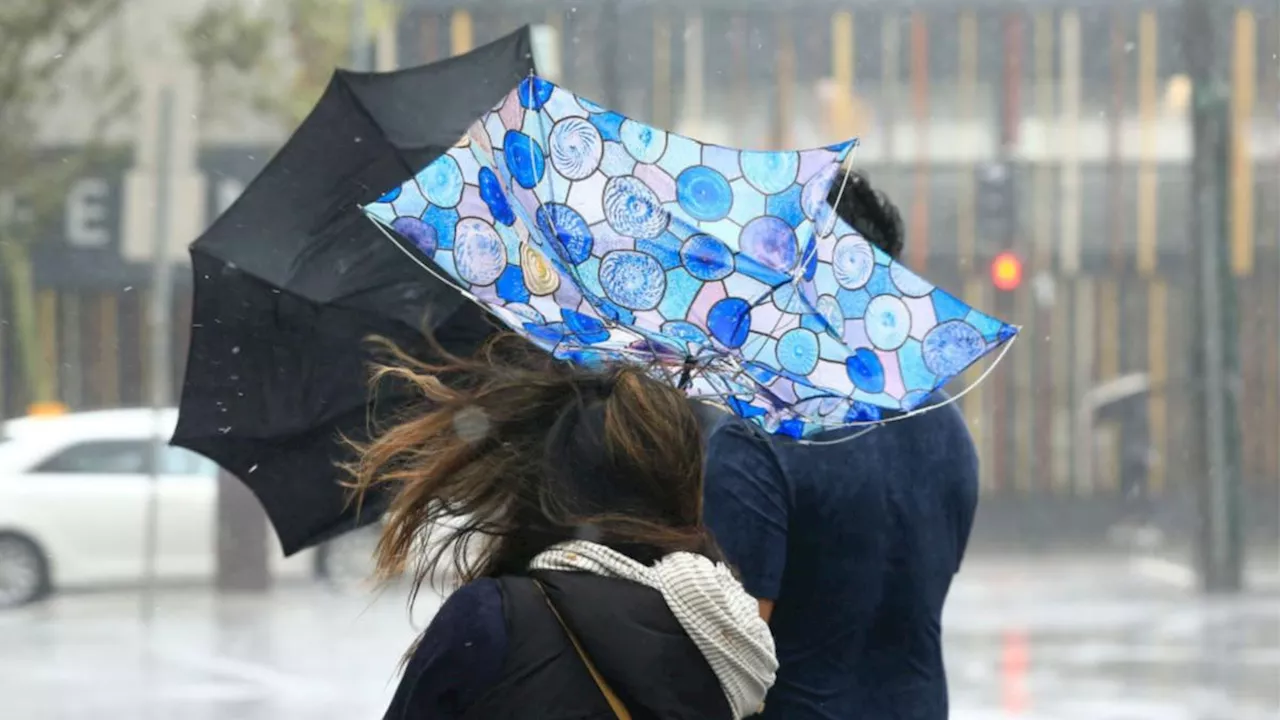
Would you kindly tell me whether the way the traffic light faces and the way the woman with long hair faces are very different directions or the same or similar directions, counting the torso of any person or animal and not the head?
very different directions

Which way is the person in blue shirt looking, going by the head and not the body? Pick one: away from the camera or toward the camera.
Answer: away from the camera

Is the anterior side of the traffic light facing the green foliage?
no

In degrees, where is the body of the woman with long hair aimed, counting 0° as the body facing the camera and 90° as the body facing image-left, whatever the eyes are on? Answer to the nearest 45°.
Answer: approximately 180°

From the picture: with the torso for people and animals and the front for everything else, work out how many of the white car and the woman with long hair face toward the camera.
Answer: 0

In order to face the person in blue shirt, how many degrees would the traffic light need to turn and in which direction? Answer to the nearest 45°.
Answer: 0° — it already faces them

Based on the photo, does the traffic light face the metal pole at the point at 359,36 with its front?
no

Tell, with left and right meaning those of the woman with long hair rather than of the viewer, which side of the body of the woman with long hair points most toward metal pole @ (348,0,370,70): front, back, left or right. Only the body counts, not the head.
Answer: front

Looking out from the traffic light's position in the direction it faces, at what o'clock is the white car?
The white car is roughly at 2 o'clock from the traffic light.

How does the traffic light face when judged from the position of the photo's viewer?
facing the viewer

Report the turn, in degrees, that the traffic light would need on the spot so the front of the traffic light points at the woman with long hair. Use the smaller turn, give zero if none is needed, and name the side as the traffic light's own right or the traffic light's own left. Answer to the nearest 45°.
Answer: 0° — it already faces them
